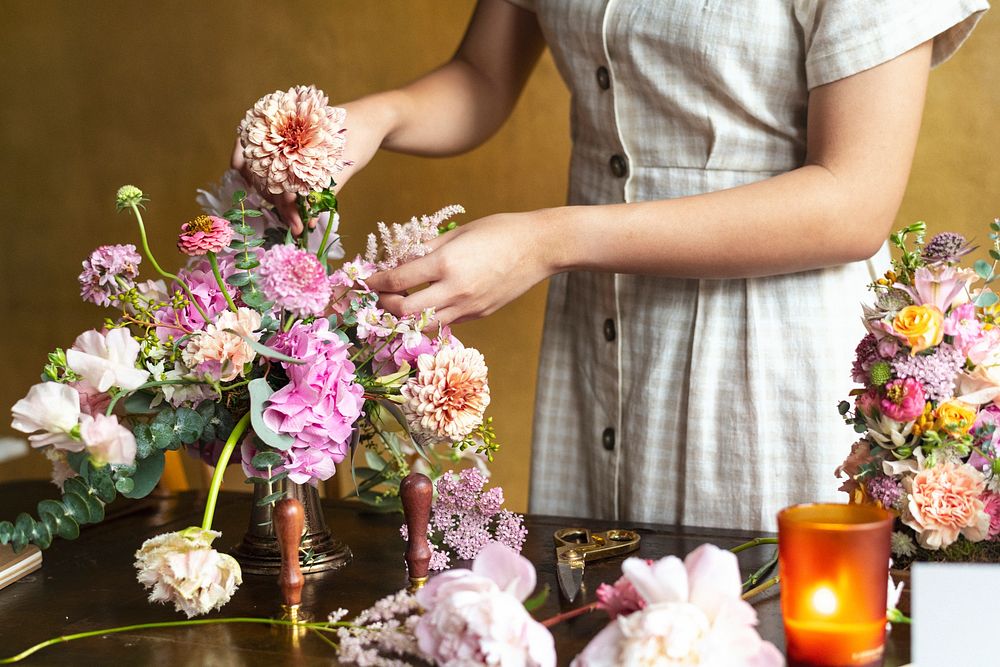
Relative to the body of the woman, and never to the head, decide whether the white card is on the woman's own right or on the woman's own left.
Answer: on the woman's own left

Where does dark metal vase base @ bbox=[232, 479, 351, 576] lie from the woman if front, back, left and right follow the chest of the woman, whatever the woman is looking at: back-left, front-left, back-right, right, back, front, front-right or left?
front

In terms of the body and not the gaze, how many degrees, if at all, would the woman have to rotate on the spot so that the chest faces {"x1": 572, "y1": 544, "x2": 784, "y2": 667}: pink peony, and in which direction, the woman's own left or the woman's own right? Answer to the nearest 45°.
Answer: approximately 45° to the woman's own left

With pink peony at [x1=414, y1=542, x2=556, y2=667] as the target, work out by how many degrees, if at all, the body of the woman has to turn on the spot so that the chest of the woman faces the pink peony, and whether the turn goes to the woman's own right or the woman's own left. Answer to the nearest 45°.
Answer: approximately 45° to the woman's own left

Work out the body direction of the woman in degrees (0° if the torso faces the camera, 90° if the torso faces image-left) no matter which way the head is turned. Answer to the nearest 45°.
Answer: approximately 45°

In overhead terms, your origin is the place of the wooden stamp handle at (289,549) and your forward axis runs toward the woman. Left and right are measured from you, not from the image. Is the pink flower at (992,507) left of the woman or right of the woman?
right

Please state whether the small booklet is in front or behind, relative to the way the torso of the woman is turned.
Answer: in front
